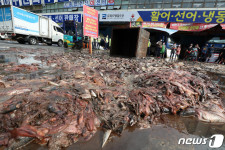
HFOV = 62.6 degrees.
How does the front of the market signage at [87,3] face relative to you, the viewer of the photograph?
facing the viewer

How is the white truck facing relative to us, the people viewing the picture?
facing away from the viewer and to the right of the viewer

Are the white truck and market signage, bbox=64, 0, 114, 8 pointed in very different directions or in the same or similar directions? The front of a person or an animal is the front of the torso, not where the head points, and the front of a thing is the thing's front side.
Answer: very different directions

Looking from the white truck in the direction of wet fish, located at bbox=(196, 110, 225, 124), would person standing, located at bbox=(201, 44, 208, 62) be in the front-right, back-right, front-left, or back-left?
front-left

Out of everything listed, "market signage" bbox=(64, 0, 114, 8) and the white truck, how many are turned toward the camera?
1

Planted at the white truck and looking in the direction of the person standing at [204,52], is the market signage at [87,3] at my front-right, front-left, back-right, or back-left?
front-left

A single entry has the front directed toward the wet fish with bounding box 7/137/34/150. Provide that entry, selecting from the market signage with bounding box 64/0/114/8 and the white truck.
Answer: the market signage

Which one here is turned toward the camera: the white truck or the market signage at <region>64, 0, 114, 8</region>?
the market signage

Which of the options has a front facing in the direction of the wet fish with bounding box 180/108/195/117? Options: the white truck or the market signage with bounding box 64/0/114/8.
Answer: the market signage

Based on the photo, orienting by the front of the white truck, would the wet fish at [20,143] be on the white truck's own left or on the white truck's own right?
on the white truck's own right

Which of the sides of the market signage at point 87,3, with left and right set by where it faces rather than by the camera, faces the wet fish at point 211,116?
front

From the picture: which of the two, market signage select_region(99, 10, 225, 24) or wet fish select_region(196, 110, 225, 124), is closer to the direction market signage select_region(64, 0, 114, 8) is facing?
the wet fish

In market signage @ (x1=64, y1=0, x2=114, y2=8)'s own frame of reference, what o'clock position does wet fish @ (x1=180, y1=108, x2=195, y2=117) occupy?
The wet fish is roughly at 12 o'clock from the market signage.
